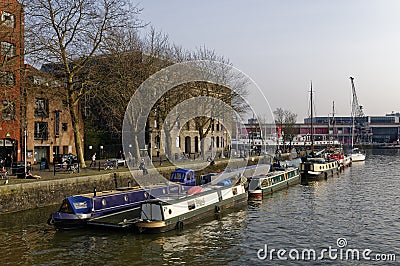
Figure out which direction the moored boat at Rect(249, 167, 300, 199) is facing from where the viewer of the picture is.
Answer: facing the viewer and to the left of the viewer

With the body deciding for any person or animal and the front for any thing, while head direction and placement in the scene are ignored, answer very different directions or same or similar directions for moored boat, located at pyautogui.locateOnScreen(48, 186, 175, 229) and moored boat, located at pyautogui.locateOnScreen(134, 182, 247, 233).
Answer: same or similar directions

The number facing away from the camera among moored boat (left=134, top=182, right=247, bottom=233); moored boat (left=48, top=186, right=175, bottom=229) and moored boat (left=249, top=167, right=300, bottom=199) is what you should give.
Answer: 0

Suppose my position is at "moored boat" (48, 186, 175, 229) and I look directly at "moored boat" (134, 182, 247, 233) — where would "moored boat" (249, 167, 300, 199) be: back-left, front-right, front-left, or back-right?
front-left

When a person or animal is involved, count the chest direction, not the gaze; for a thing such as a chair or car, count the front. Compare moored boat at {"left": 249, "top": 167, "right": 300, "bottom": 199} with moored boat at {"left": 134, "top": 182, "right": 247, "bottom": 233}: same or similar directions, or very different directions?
same or similar directions

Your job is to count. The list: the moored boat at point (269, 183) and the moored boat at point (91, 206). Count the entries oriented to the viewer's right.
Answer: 0

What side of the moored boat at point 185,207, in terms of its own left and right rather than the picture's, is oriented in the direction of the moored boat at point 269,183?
back

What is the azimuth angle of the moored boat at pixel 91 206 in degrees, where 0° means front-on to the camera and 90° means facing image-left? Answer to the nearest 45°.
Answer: approximately 45°

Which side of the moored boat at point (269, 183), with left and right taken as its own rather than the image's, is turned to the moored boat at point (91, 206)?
front

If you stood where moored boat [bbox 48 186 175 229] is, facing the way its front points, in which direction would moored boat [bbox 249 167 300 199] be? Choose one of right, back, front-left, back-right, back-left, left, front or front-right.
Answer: back

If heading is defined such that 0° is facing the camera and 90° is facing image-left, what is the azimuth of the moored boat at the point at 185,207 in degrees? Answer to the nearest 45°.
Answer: approximately 45°

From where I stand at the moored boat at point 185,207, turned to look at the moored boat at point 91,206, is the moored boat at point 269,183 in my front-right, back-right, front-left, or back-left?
back-right

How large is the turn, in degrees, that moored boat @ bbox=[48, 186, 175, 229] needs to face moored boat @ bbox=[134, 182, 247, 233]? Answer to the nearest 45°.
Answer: approximately 135° to its left

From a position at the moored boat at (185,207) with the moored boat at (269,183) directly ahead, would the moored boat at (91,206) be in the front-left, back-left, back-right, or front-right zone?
back-left

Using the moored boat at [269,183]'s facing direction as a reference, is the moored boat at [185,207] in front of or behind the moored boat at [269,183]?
in front
